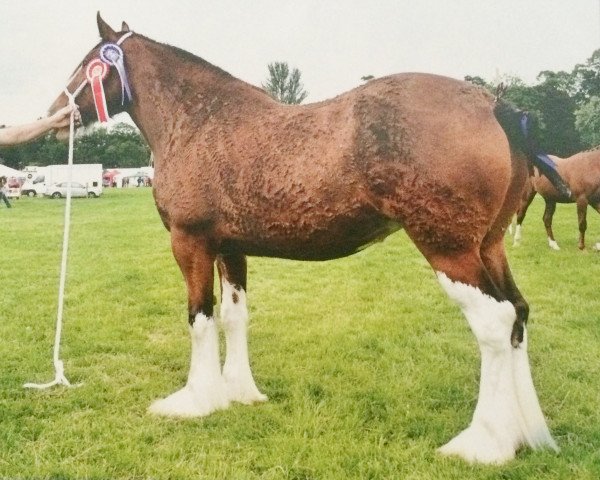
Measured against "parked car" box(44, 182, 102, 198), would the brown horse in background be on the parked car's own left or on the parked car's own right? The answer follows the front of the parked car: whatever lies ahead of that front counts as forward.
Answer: on the parked car's own right

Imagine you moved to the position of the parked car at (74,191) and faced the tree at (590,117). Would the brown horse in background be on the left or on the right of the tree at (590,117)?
right
